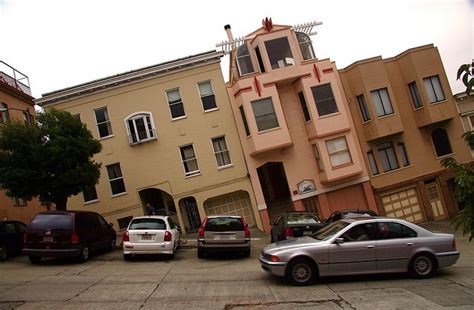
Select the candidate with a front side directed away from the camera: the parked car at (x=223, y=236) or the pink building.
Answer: the parked car

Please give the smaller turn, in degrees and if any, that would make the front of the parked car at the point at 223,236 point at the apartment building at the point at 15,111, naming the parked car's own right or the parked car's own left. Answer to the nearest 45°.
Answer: approximately 45° to the parked car's own left

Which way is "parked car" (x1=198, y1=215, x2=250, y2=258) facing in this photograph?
away from the camera

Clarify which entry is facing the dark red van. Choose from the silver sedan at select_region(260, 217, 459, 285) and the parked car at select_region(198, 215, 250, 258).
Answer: the silver sedan

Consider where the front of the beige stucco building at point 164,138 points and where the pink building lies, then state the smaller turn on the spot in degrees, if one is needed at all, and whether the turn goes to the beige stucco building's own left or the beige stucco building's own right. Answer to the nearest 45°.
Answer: approximately 90° to the beige stucco building's own left

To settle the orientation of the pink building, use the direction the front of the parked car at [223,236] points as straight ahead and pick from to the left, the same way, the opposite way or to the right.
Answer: the opposite way

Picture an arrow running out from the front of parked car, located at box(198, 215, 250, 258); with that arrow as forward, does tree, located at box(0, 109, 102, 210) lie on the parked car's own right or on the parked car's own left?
on the parked car's own left

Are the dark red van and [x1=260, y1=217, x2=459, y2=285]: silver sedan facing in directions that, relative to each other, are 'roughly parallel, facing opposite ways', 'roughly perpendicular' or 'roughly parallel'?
roughly perpendicular

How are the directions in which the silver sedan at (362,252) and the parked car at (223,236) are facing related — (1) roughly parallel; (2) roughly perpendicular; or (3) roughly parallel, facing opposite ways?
roughly perpendicular

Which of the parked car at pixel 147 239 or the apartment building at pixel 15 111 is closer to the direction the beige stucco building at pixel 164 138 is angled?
the parked car

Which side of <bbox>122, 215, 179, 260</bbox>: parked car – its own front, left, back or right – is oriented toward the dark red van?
left

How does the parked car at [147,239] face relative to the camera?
away from the camera
